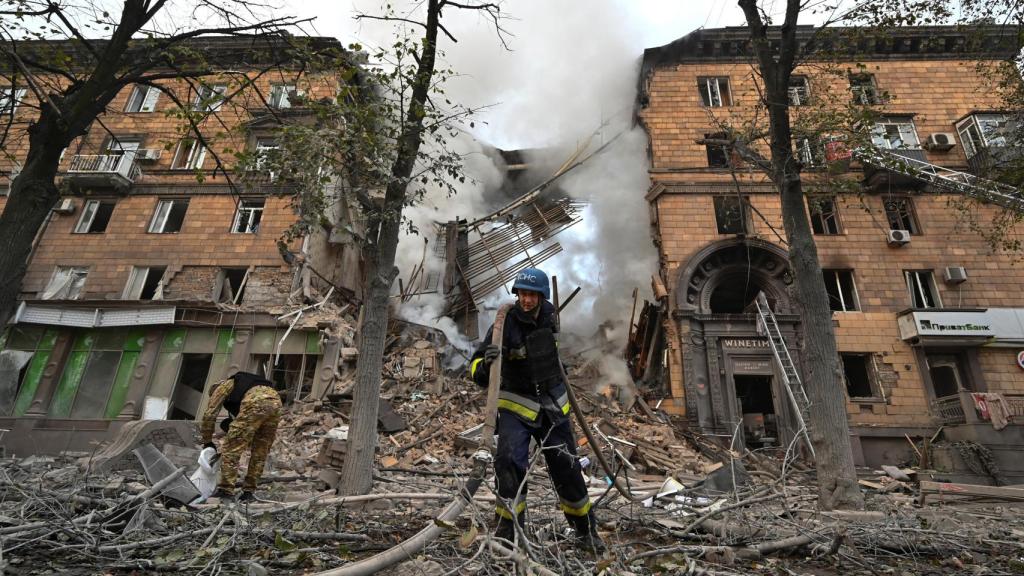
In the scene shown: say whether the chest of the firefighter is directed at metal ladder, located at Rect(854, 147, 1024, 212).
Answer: no

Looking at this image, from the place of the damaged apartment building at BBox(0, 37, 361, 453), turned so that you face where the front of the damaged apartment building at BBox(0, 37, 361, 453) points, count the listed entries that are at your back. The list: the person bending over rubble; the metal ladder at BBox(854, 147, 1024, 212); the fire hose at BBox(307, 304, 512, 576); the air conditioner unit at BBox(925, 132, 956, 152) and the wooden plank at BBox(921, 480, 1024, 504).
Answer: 0

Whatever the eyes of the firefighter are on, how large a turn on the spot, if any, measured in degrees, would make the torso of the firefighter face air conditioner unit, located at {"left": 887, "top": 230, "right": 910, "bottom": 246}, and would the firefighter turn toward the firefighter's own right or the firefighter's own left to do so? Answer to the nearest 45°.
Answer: approximately 135° to the firefighter's own left

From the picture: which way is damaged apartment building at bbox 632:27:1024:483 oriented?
toward the camera

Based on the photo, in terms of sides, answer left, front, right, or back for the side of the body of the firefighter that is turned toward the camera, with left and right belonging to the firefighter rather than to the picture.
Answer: front

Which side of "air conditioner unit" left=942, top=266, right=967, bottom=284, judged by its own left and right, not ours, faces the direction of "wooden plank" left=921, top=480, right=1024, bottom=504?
front

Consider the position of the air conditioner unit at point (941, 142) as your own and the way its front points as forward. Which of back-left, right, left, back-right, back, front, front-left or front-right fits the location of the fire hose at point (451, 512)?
front

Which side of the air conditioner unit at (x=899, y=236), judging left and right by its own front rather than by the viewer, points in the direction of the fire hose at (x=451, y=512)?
front

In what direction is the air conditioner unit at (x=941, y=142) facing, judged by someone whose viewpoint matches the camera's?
facing the viewer

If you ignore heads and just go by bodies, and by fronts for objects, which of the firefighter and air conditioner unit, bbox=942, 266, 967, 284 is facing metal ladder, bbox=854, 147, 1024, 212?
the air conditioner unit

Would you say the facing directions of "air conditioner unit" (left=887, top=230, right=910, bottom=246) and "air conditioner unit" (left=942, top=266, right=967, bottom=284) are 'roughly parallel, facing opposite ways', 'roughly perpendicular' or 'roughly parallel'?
roughly parallel

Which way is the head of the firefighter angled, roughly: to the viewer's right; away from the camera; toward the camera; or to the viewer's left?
toward the camera

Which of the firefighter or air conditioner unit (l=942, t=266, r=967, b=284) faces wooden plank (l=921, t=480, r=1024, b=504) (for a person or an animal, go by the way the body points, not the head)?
the air conditioner unit

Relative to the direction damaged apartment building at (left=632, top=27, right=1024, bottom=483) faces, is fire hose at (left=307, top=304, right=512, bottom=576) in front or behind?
in front

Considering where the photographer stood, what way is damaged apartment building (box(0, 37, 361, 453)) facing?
facing the viewer

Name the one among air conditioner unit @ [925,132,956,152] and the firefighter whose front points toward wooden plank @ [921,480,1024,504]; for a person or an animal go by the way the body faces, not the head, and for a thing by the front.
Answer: the air conditioner unit

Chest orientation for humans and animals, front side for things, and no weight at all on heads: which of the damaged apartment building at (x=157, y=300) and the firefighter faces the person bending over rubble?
the damaged apartment building
